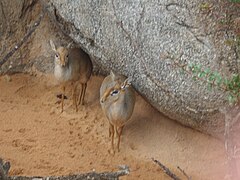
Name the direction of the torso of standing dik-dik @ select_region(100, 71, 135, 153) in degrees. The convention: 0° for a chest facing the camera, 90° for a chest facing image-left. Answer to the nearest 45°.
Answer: approximately 0°

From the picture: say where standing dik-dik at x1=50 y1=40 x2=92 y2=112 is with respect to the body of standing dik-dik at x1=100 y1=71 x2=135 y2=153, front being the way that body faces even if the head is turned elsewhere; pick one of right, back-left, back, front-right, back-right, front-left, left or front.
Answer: back-right

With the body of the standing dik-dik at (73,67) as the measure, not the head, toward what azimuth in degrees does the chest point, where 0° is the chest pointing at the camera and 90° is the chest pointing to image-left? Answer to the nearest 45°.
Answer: approximately 45°
